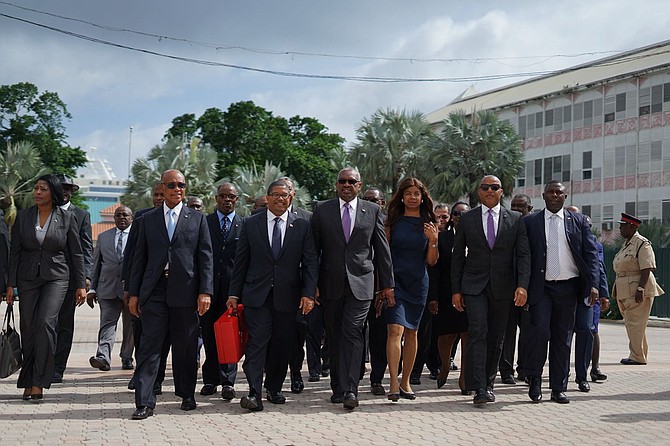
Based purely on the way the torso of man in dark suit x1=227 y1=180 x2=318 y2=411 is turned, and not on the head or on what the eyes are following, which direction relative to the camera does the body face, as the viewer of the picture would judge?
toward the camera

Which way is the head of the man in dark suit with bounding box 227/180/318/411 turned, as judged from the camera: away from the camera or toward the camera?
toward the camera

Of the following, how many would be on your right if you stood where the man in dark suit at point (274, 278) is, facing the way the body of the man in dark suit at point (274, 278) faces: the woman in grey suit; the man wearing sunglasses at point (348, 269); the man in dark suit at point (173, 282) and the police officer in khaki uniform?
2

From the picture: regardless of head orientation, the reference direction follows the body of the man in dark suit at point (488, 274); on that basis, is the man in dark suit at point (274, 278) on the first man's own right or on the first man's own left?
on the first man's own right

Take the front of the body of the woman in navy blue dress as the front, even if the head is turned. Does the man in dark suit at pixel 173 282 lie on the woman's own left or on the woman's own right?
on the woman's own right

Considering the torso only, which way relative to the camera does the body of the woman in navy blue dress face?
toward the camera

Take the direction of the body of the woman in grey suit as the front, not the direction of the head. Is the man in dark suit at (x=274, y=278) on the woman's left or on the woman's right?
on the woman's left

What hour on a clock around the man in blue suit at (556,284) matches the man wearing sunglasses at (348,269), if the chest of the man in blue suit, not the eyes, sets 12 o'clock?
The man wearing sunglasses is roughly at 2 o'clock from the man in blue suit.

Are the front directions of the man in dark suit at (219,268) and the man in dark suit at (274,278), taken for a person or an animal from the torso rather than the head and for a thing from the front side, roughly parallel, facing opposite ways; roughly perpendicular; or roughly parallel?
roughly parallel

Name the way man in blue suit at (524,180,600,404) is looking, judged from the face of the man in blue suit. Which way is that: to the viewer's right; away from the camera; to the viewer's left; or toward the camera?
toward the camera

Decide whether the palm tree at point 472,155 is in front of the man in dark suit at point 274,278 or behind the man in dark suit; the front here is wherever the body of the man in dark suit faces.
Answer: behind

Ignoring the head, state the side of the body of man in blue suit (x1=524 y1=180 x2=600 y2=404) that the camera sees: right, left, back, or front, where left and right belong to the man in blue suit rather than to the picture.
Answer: front

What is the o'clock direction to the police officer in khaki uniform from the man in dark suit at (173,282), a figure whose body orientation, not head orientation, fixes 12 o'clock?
The police officer in khaki uniform is roughly at 8 o'clock from the man in dark suit.

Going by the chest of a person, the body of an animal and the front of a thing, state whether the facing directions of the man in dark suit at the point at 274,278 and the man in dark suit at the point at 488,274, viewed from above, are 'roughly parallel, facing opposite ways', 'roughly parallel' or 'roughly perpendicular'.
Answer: roughly parallel
